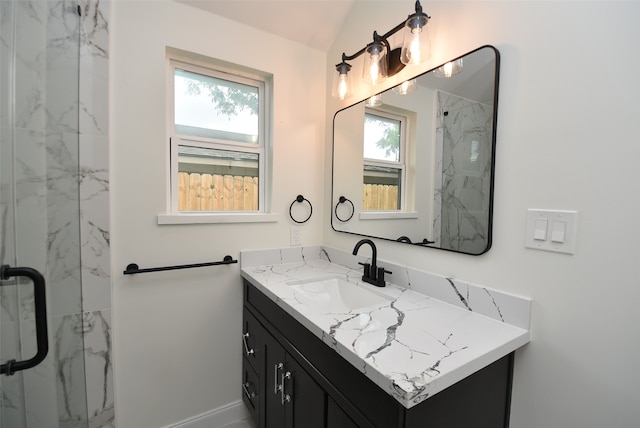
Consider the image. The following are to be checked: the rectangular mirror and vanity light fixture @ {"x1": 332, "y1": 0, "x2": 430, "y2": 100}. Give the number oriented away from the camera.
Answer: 0

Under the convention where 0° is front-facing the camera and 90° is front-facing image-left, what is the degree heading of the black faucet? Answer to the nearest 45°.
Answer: approximately 45°

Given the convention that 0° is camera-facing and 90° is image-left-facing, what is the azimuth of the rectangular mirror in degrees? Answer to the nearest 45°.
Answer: approximately 45°

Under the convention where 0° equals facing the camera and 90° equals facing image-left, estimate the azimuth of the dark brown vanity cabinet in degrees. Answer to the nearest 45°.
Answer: approximately 45°

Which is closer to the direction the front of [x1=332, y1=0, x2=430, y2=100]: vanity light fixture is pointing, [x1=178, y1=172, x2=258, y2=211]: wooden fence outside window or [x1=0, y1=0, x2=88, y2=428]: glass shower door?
the glass shower door

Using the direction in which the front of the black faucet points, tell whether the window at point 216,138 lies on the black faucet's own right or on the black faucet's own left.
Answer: on the black faucet's own right

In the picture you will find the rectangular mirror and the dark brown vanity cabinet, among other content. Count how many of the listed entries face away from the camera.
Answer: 0

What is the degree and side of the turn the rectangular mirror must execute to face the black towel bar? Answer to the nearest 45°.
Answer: approximately 45° to its right

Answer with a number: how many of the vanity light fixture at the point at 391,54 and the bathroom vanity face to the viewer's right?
0
